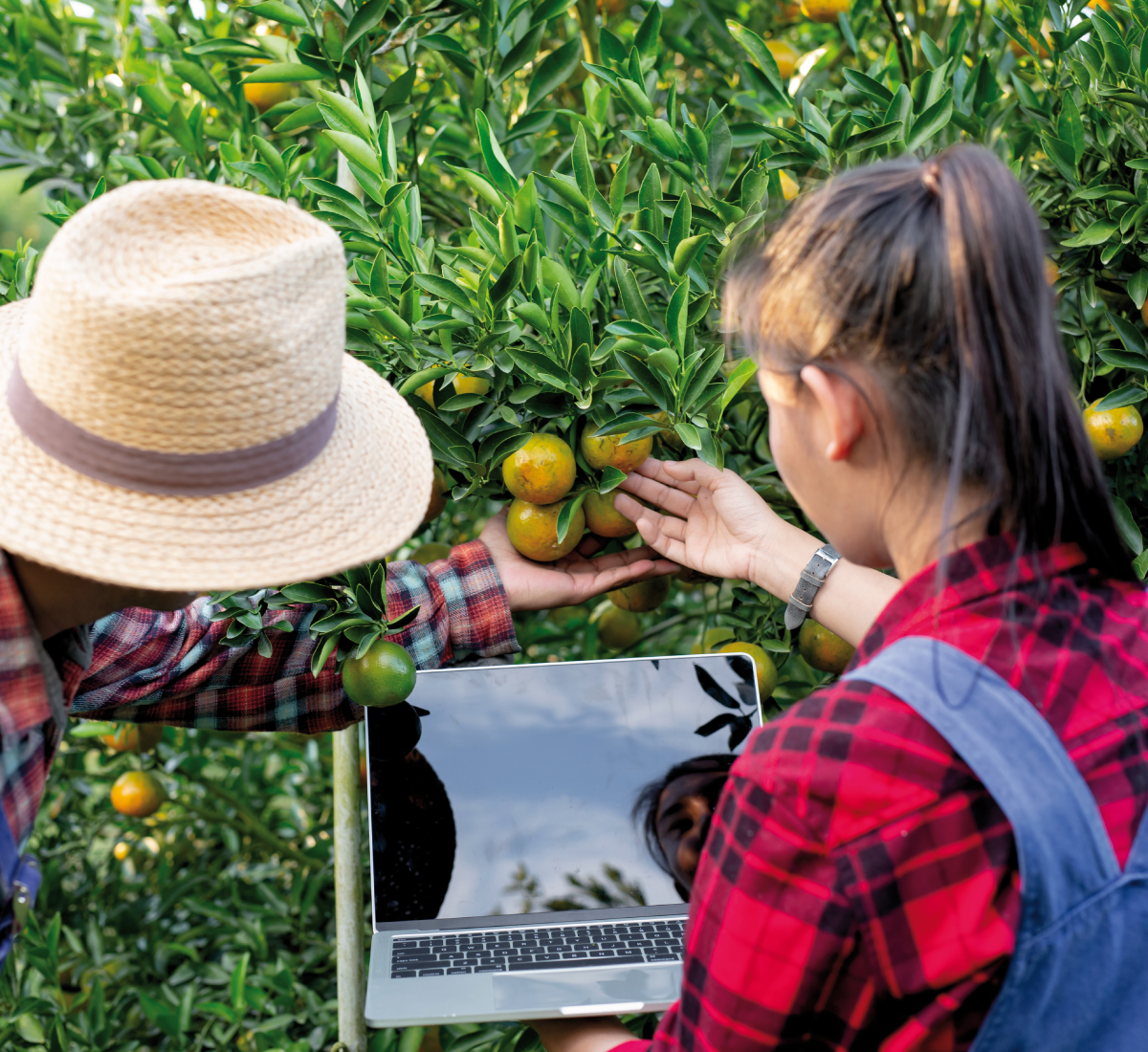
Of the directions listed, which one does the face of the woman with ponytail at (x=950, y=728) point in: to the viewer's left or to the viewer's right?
to the viewer's left

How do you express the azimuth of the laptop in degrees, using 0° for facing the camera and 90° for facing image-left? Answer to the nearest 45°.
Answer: approximately 0°

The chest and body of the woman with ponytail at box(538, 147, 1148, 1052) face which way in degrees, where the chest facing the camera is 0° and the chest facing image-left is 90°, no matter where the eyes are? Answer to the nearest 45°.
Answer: approximately 135°

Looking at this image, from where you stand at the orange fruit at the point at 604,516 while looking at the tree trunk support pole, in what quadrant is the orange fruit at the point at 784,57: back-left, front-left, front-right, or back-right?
back-right
